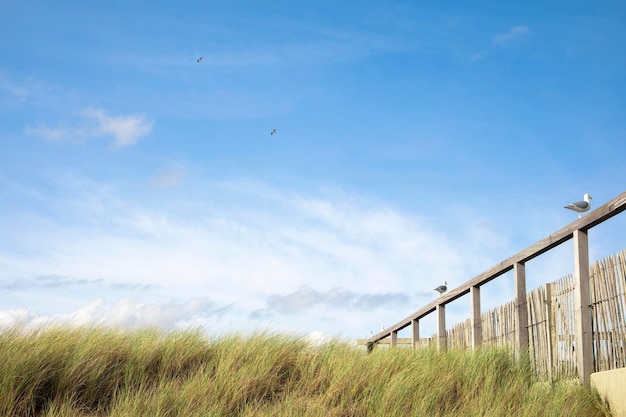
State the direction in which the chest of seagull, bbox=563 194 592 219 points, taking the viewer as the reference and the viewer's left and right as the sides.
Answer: facing to the right of the viewer
